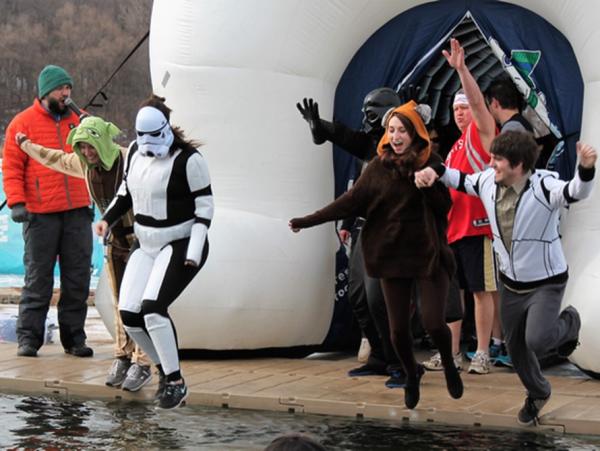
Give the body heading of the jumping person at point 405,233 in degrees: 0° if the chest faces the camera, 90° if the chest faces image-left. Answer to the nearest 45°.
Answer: approximately 0°

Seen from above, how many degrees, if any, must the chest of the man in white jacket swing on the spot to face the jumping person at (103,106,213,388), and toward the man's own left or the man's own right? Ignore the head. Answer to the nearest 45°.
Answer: approximately 45° to the man's own right

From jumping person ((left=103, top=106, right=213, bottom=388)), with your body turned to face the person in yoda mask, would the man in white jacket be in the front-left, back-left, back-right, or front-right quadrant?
back-right

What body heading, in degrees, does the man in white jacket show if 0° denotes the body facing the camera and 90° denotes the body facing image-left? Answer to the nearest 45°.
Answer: approximately 45°

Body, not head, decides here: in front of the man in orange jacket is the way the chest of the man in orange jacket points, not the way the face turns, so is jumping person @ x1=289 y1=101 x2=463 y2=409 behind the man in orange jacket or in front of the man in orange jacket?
in front

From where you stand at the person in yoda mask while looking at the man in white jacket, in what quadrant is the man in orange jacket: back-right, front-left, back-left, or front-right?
back-left

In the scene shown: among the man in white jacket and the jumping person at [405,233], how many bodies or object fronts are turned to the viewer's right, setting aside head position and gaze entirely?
0

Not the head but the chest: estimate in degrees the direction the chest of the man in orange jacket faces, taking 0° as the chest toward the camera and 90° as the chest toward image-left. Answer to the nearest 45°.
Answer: approximately 315°

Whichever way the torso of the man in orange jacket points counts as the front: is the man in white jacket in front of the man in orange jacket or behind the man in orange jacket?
in front
